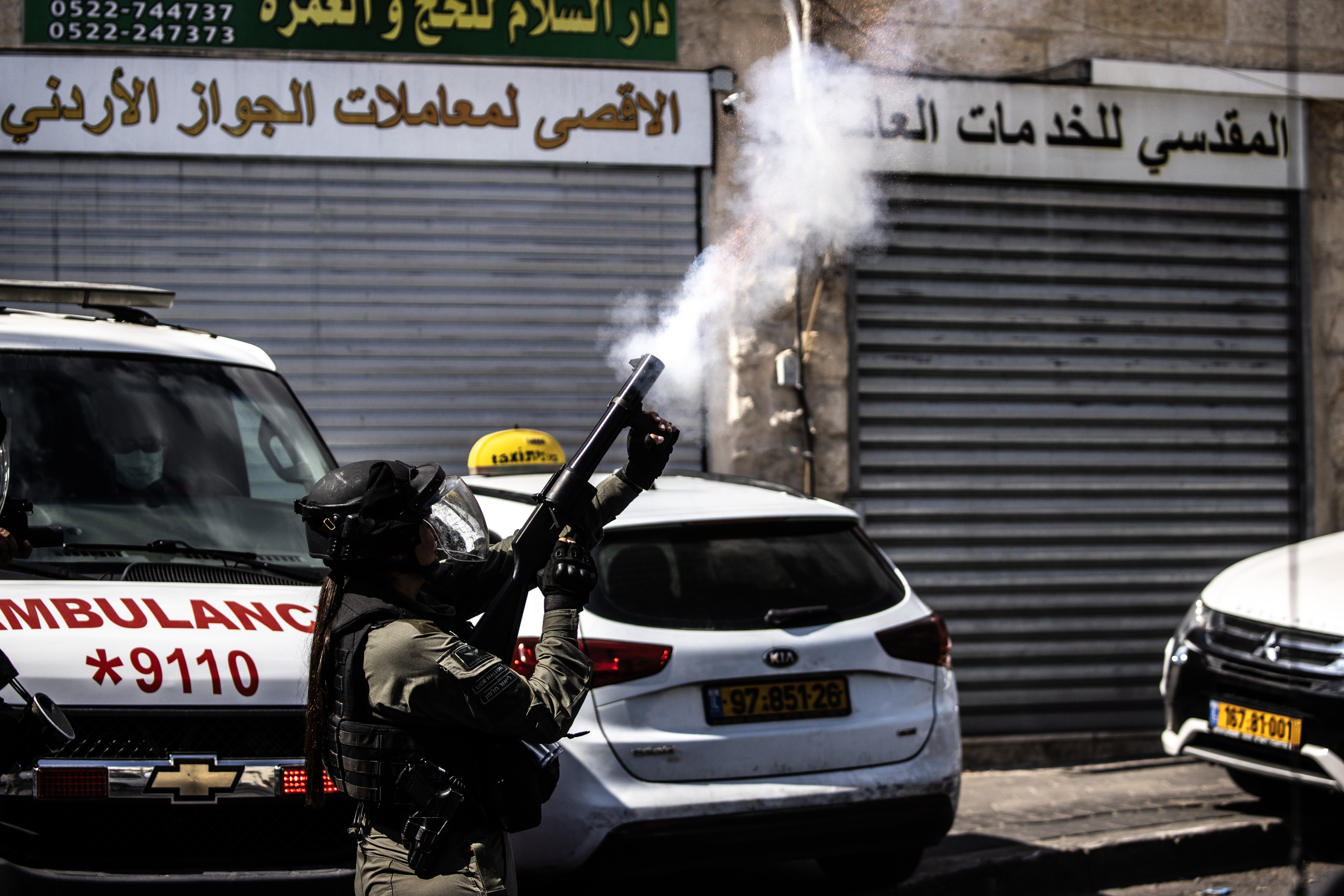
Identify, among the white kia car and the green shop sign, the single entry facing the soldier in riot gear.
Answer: the green shop sign

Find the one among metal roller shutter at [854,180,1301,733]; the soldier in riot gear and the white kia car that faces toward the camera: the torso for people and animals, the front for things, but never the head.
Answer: the metal roller shutter

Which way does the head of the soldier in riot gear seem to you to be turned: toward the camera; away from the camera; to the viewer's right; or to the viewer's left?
to the viewer's right

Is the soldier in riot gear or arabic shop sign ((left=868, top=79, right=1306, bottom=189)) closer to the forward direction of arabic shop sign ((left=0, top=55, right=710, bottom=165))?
the soldier in riot gear

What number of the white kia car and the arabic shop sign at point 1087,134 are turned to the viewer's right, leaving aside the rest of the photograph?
0

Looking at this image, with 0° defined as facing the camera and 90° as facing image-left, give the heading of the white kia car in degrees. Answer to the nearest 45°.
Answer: approximately 135°

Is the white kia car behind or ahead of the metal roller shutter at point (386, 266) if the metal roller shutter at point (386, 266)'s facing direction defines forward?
ahead

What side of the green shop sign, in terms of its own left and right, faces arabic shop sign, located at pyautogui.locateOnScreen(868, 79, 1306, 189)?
left

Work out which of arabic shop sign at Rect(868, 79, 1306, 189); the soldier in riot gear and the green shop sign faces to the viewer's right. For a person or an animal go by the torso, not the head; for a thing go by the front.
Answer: the soldier in riot gear

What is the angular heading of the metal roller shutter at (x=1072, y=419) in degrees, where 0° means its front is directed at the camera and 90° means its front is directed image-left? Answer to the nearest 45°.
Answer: approximately 0°

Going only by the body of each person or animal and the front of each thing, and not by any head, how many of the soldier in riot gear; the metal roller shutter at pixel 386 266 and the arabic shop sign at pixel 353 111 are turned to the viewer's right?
1

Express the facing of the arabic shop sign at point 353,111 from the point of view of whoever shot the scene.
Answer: facing the viewer

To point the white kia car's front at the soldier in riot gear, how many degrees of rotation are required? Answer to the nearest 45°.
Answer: approximately 135° to its left

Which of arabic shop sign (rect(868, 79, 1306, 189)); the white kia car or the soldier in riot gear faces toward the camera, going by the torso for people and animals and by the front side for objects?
the arabic shop sign

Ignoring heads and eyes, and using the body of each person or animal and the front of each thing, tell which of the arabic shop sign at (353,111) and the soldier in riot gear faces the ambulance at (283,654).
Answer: the arabic shop sign

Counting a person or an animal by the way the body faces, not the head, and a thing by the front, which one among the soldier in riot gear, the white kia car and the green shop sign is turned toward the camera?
the green shop sign

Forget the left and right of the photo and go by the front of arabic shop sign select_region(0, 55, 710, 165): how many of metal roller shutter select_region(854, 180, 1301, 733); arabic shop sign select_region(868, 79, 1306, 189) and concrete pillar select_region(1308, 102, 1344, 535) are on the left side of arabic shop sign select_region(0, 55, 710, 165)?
3
